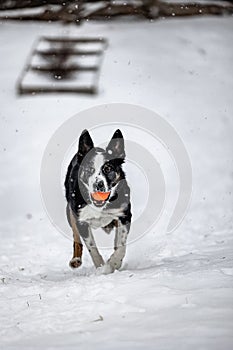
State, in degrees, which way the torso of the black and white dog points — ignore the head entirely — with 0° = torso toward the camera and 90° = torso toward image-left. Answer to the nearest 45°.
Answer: approximately 0°
